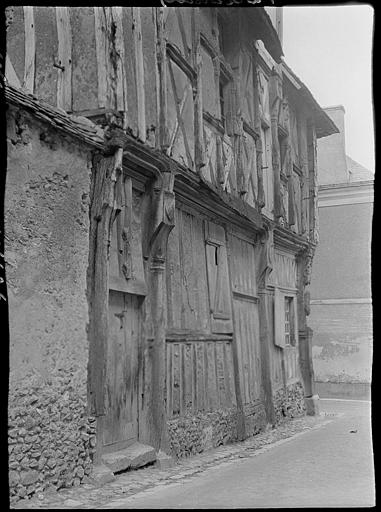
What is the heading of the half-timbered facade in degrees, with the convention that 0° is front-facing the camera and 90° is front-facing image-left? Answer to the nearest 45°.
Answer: approximately 315°

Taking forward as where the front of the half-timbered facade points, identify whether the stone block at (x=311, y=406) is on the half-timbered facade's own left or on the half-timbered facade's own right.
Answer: on the half-timbered facade's own left
